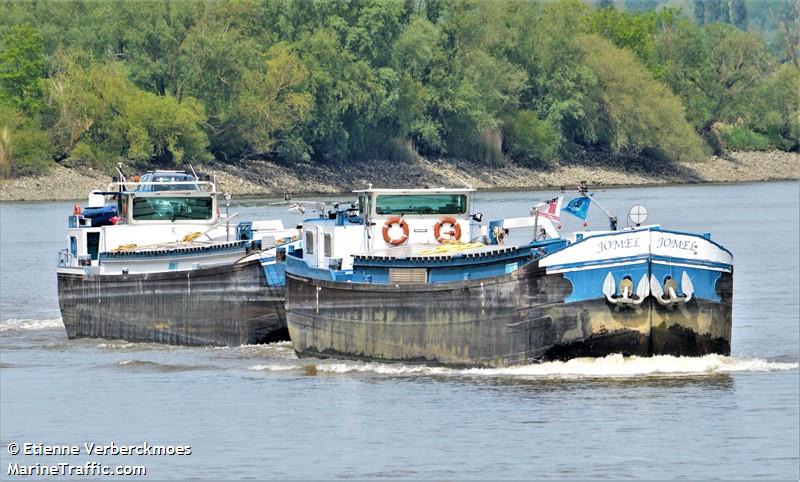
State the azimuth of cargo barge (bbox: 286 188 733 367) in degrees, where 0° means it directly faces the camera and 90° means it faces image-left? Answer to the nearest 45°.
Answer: approximately 315°
